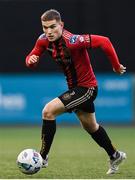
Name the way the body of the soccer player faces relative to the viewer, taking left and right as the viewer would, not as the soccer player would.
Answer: facing the viewer and to the left of the viewer

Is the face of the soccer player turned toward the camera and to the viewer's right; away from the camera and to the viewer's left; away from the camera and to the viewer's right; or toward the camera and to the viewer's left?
toward the camera and to the viewer's left
